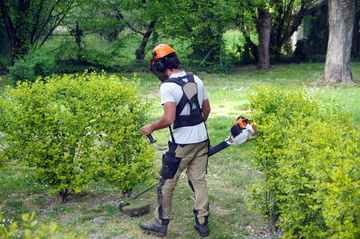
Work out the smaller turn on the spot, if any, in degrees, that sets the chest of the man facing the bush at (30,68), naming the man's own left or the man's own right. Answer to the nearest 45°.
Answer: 0° — they already face it

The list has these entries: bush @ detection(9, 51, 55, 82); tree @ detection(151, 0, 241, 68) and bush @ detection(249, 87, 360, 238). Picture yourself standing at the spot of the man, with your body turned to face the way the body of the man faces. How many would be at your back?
1

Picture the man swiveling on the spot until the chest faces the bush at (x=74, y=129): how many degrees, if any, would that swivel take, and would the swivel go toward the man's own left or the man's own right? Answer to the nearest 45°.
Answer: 0° — they already face it

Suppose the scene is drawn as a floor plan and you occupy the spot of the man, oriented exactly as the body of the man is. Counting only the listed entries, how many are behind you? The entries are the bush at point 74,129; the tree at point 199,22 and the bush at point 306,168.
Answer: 1

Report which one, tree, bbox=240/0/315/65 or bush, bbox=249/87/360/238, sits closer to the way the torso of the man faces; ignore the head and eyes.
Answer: the tree

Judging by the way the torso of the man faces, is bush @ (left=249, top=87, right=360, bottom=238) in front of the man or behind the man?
behind

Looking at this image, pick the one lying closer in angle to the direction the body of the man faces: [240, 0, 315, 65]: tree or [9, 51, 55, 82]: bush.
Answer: the bush

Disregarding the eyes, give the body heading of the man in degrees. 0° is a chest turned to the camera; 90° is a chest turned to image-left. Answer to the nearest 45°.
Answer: approximately 135°

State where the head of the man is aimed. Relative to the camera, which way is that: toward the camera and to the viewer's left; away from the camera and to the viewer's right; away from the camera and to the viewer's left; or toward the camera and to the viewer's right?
away from the camera and to the viewer's left

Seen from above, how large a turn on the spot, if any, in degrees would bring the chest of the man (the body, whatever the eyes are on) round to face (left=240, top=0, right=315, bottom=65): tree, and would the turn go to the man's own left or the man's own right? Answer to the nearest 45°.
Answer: approximately 45° to the man's own right
